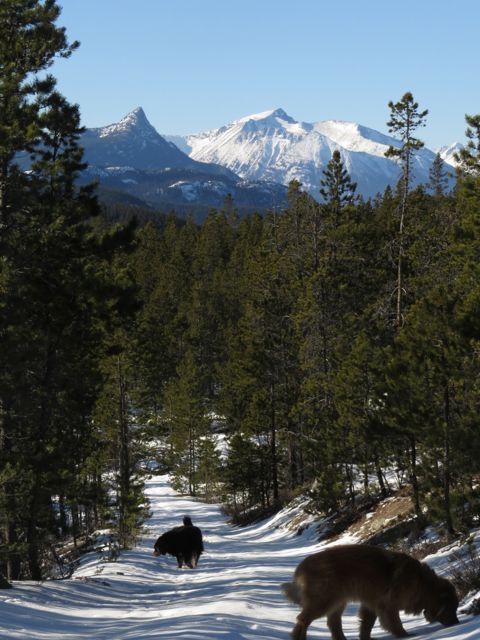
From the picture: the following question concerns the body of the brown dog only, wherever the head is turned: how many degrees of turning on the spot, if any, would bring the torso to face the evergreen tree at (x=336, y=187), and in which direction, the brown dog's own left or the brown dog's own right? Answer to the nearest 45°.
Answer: approximately 90° to the brown dog's own left

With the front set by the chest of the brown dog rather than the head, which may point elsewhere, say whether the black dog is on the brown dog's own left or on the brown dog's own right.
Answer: on the brown dog's own left

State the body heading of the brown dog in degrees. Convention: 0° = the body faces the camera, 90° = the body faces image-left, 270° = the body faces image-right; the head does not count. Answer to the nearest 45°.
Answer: approximately 270°

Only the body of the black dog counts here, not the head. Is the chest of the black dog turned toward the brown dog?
no

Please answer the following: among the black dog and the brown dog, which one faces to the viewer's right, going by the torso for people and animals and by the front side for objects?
the brown dog

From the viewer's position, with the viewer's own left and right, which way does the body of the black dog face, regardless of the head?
facing away from the viewer and to the left of the viewer

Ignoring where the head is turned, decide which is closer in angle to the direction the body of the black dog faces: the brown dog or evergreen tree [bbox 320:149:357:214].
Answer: the evergreen tree

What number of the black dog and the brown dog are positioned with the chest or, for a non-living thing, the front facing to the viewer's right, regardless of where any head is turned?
1

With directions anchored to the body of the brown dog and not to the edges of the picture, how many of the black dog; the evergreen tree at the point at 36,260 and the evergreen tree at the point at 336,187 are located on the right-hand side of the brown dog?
0
